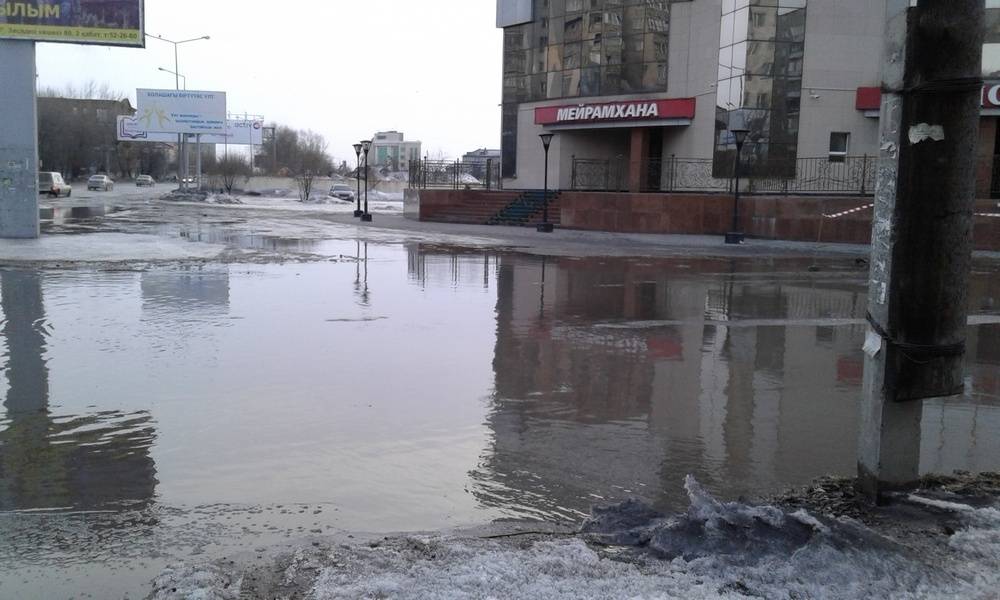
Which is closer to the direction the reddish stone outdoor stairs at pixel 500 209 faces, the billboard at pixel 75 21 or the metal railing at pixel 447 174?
the billboard

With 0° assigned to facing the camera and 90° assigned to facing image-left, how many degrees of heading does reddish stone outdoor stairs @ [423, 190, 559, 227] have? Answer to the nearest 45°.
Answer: approximately 0°

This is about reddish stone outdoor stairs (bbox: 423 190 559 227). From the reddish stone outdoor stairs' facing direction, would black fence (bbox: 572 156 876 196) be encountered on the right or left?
on its left

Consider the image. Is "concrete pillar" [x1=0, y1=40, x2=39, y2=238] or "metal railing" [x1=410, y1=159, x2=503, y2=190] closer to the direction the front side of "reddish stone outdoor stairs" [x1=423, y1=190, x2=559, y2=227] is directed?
the concrete pillar

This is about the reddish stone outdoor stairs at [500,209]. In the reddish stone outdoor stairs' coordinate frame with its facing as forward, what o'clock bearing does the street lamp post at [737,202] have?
The street lamp post is roughly at 9 o'clock from the reddish stone outdoor stairs.

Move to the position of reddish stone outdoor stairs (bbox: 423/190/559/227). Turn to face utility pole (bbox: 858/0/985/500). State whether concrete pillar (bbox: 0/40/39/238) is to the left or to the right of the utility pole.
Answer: right

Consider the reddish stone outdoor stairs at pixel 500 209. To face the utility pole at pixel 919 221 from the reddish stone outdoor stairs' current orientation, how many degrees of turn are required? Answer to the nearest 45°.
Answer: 0° — it already faces it
